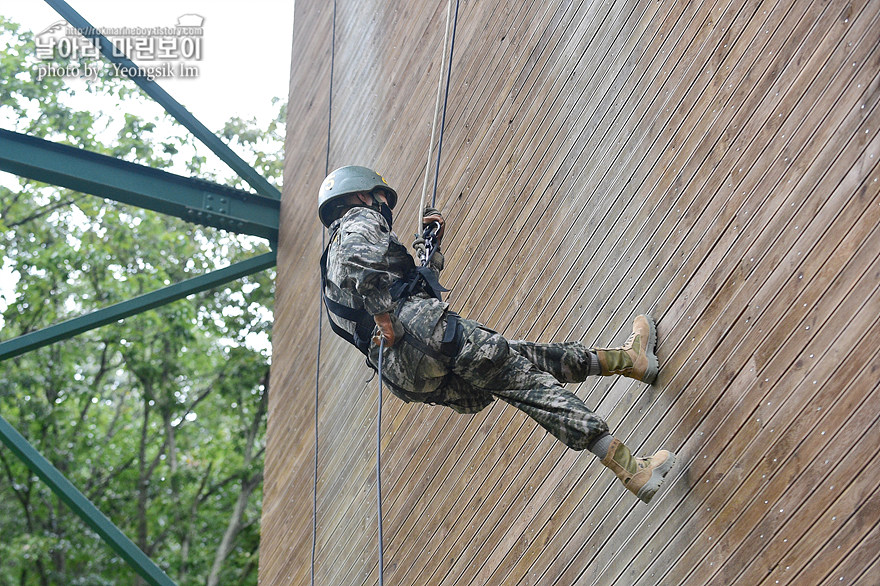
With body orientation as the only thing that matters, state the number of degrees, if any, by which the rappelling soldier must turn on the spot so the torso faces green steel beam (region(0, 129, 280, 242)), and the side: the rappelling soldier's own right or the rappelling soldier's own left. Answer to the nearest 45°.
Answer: approximately 135° to the rappelling soldier's own left

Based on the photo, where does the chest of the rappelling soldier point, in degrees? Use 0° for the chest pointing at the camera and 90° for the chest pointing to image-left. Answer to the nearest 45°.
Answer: approximately 270°
